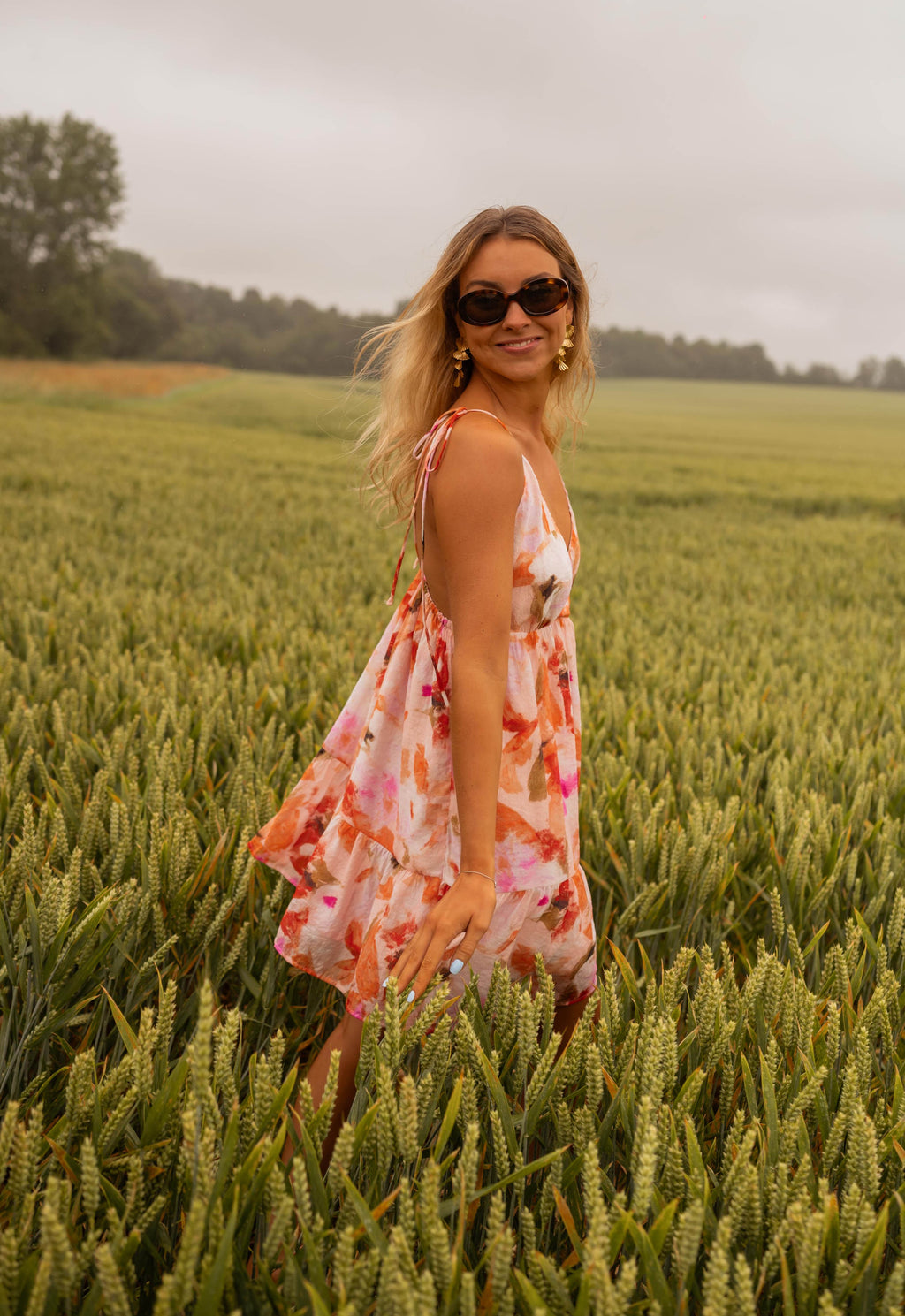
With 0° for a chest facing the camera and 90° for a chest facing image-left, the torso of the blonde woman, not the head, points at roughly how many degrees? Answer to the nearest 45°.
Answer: approximately 270°

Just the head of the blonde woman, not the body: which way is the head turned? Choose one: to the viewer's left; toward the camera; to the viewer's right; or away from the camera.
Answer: toward the camera

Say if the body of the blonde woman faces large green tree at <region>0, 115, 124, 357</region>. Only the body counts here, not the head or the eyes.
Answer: no
